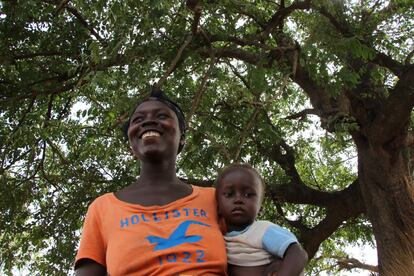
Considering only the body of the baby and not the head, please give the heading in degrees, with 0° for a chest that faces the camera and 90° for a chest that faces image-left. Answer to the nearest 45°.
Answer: approximately 45°

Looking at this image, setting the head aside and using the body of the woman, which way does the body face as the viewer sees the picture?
toward the camera
